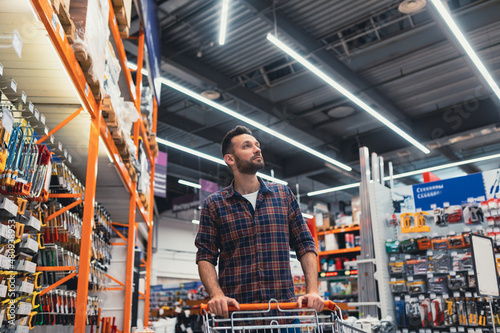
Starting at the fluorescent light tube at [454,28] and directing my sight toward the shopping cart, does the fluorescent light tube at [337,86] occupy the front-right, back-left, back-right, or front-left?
back-right

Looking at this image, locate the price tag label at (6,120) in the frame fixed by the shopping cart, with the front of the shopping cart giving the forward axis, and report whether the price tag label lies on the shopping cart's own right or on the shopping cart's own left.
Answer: on the shopping cart's own right

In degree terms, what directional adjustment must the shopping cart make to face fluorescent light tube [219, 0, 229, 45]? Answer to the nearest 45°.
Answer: approximately 180°

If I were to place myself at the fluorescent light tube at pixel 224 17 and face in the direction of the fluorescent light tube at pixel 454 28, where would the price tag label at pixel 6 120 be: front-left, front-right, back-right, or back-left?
back-right

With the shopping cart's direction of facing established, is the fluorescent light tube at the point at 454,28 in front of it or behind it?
behind

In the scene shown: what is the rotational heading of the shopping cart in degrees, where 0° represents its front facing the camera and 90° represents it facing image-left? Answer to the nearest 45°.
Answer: approximately 0°

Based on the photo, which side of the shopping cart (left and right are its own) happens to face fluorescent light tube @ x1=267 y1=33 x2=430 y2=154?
back
